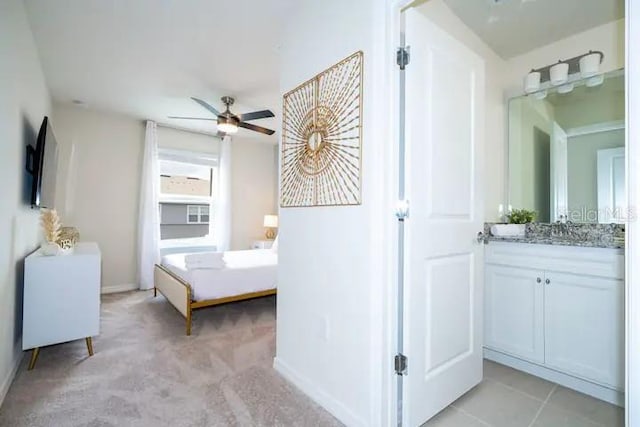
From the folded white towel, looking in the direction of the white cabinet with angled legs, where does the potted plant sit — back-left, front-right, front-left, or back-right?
back-left

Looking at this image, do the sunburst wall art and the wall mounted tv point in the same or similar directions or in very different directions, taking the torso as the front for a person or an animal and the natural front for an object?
very different directions

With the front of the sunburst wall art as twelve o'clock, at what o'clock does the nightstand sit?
The nightstand is roughly at 4 o'clock from the sunburst wall art.

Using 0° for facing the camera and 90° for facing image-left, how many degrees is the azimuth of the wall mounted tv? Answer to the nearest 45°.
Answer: approximately 270°

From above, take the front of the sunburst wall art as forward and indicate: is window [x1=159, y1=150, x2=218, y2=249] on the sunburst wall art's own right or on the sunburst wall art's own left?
on the sunburst wall art's own right

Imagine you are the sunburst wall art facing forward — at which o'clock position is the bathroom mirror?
The bathroom mirror is roughly at 7 o'clock from the sunburst wall art.

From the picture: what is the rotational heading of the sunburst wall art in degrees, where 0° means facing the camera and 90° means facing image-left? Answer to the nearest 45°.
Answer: approximately 45°

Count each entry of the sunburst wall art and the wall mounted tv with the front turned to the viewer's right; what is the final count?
1

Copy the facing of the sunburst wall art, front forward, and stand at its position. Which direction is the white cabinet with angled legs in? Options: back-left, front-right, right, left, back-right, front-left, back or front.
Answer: front-right

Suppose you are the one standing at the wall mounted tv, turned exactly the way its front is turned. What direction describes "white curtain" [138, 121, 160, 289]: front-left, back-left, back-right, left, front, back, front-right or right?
front-left

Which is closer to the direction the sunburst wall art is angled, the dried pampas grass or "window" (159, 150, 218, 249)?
the dried pampas grass

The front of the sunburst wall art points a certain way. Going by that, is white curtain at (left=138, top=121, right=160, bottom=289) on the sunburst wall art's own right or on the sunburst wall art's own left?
on the sunburst wall art's own right

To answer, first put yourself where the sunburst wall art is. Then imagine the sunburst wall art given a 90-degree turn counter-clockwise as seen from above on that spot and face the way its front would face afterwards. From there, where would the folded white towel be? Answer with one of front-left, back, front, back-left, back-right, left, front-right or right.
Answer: back
